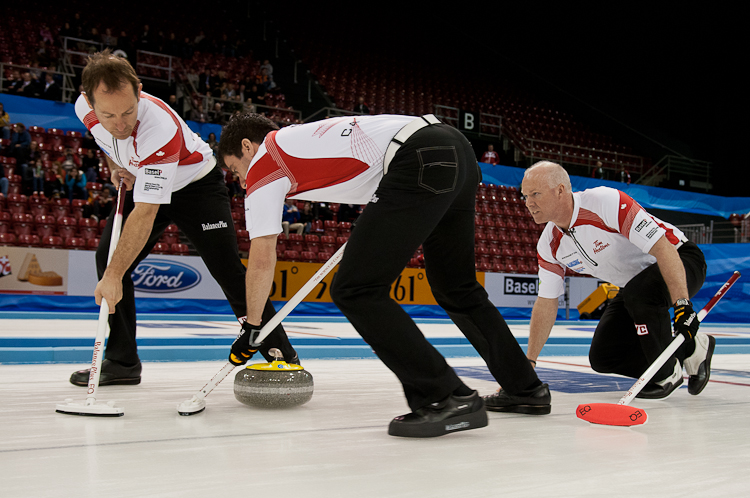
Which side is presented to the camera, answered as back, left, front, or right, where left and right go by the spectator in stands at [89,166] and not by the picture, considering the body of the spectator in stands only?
front

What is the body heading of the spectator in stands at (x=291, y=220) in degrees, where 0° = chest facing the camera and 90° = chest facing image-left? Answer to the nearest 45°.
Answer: approximately 0°

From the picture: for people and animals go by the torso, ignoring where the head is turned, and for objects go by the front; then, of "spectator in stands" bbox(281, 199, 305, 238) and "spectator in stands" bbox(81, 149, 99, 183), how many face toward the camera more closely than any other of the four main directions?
2

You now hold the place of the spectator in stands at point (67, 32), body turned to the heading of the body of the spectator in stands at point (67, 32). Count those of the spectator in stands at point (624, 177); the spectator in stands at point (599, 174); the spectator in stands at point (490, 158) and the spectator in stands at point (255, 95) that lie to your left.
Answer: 4

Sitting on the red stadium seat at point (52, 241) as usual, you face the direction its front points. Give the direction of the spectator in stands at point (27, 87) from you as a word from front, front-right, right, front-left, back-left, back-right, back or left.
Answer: back-left

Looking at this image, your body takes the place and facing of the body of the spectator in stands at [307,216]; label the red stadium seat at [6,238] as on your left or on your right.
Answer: on your right

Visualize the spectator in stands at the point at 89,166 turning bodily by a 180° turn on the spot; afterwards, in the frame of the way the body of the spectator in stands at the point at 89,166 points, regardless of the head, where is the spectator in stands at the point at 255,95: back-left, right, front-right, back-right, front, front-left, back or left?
front-right

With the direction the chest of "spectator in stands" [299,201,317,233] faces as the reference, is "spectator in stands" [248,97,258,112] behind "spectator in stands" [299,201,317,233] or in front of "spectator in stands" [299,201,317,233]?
behind

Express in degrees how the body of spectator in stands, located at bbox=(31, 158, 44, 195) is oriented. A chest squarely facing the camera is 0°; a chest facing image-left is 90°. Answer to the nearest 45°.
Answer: approximately 0°

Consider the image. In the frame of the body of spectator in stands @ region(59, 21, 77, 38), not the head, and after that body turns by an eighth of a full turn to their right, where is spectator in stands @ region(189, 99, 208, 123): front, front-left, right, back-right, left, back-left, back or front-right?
left

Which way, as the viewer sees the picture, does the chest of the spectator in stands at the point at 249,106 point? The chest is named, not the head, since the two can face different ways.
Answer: toward the camera
